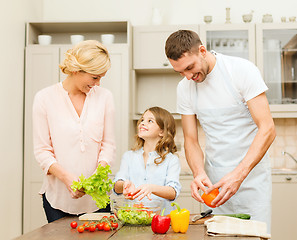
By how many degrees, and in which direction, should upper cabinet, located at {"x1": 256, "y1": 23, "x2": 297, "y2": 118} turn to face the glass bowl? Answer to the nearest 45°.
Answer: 0° — it already faces it

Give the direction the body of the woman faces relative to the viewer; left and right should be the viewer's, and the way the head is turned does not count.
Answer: facing the viewer and to the right of the viewer

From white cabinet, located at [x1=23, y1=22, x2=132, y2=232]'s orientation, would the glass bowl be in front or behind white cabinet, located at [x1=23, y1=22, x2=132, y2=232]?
in front

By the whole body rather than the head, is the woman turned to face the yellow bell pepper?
yes

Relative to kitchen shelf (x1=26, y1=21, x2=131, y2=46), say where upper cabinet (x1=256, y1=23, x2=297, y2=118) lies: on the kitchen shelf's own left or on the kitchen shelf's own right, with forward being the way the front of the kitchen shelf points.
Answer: on the kitchen shelf's own left

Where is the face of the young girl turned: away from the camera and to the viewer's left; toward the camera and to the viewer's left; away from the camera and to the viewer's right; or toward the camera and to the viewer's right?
toward the camera and to the viewer's left

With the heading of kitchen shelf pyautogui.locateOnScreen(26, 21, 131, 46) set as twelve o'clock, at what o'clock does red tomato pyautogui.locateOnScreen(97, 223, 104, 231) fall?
The red tomato is roughly at 12 o'clock from the kitchen shelf.

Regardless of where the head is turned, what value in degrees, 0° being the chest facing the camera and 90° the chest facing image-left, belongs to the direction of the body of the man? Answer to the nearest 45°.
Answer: approximately 45°

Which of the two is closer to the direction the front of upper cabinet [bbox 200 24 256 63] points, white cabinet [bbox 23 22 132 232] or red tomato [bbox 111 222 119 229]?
the red tomato

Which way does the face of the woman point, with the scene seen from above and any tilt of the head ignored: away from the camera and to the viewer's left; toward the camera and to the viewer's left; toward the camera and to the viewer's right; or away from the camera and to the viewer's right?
toward the camera and to the viewer's right
